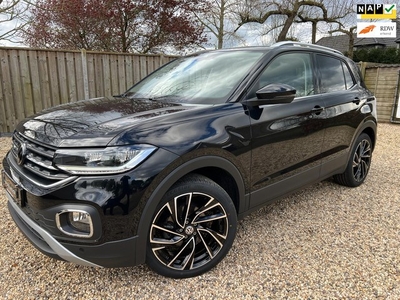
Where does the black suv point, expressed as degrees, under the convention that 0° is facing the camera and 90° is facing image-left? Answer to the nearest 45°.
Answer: approximately 45°

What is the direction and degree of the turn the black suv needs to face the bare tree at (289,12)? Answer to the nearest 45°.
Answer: approximately 135° to its right
